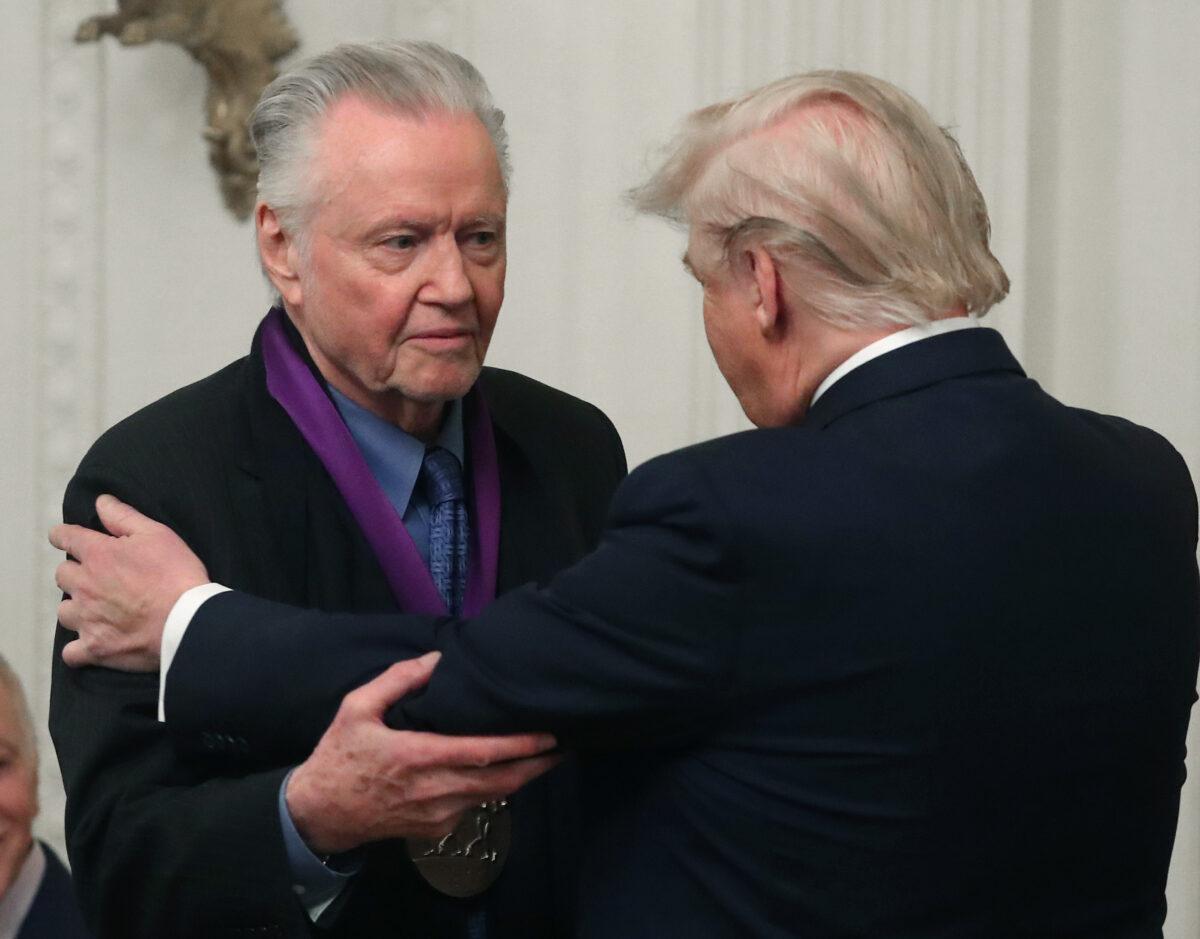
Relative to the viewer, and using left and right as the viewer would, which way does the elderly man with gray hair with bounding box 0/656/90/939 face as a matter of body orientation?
facing the viewer

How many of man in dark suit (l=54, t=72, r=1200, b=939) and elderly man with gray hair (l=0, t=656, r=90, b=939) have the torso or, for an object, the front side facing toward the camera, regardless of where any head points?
1

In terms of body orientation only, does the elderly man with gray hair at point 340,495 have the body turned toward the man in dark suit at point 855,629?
yes

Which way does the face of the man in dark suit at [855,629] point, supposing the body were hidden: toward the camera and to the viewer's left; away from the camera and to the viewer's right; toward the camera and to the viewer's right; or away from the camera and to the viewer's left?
away from the camera and to the viewer's left

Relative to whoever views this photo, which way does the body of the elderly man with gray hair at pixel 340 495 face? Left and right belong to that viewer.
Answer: facing the viewer and to the right of the viewer

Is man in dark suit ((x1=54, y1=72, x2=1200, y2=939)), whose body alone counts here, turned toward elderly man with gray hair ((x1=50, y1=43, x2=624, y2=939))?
yes

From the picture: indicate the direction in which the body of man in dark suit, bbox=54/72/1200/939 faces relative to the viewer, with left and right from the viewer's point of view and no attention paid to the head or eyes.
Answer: facing away from the viewer and to the left of the viewer

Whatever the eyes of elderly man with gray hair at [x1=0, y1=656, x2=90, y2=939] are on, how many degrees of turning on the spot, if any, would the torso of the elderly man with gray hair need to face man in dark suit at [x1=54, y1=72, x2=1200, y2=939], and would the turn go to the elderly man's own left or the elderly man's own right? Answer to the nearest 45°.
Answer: approximately 45° to the elderly man's own left

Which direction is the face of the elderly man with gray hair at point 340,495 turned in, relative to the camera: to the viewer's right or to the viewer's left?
to the viewer's right

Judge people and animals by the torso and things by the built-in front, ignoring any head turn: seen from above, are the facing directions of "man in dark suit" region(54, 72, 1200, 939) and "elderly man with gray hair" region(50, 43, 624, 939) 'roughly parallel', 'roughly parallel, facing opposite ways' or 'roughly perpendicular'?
roughly parallel, facing opposite ways

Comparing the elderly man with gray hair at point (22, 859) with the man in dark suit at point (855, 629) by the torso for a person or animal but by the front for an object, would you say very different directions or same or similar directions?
very different directions
